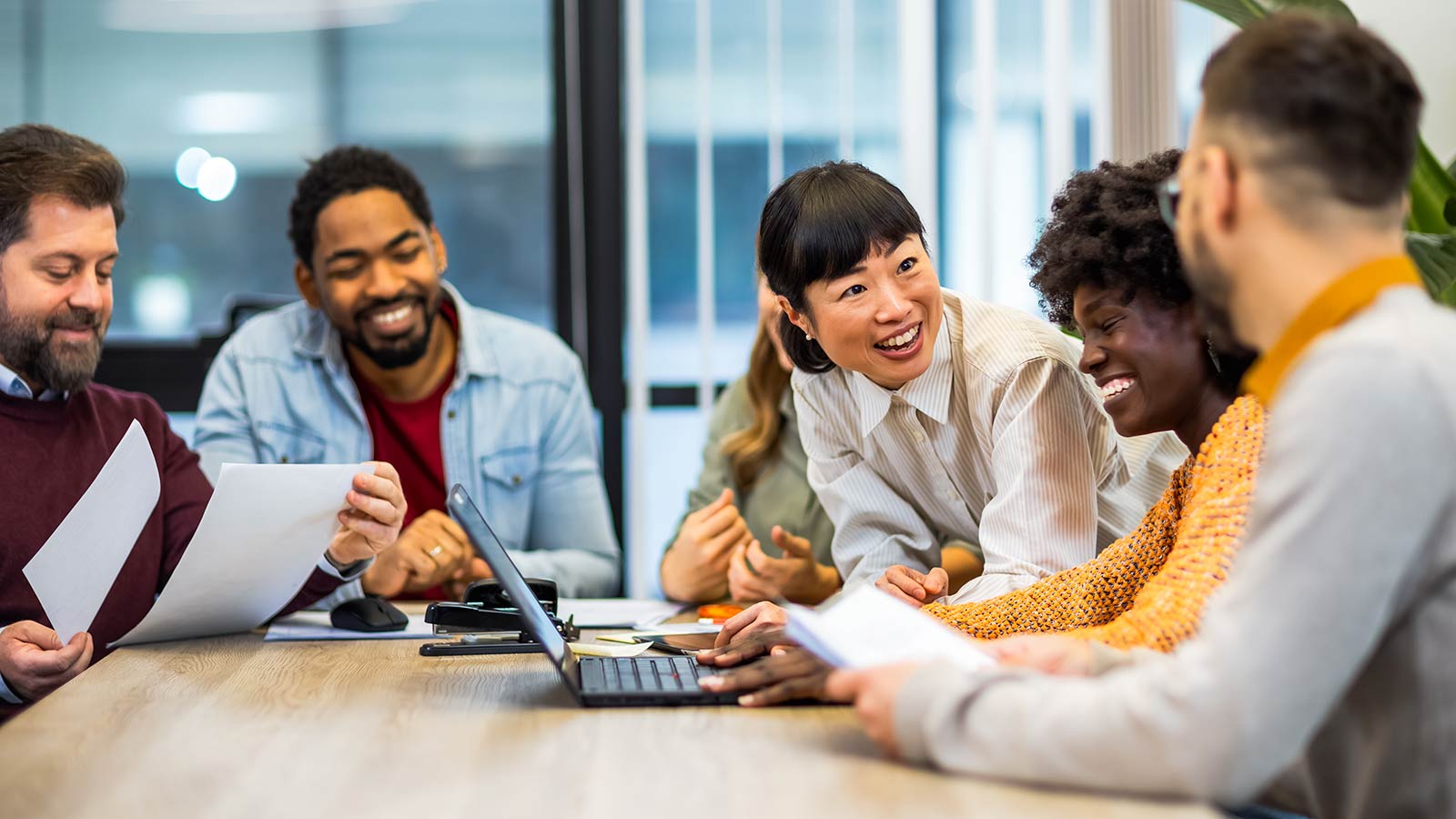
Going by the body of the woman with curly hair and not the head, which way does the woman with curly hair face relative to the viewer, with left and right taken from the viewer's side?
facing to the left of the viewer

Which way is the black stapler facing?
to the viewer's left

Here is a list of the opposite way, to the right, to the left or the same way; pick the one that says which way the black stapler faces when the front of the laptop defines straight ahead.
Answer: the opposite way

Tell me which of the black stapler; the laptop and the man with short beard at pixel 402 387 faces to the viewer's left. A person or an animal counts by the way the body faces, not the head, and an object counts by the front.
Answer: the black stapler

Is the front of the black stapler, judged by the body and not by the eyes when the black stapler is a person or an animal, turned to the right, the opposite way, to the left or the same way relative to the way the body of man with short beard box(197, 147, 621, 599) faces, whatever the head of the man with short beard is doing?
to the right

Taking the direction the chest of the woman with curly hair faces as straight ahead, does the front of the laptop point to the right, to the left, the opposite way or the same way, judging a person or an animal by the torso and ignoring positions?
the opposite way

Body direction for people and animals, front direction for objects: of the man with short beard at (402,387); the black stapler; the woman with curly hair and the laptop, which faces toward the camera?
the man with short beard

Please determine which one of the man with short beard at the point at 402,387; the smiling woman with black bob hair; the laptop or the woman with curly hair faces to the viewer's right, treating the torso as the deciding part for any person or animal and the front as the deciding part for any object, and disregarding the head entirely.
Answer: the laptop

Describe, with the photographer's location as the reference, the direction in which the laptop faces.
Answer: facing to the right of the viewer

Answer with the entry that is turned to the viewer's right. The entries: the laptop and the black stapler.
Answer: the laptop

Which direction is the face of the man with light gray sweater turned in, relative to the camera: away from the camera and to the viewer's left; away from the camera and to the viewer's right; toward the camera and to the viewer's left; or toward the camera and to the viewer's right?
away from the camera and to the viewer's left
